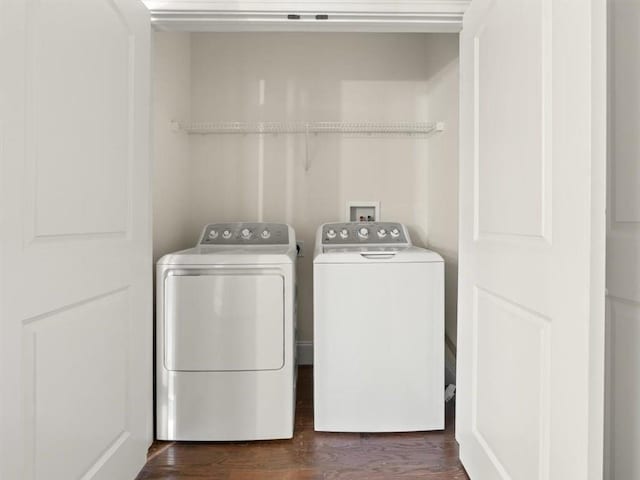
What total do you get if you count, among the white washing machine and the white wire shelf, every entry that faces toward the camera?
2

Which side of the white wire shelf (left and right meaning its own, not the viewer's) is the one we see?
front

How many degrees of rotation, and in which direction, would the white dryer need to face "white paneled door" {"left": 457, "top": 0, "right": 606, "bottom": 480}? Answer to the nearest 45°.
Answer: approximately 45° to its left

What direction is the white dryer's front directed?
toward the camera

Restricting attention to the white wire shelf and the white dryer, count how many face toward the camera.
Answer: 2

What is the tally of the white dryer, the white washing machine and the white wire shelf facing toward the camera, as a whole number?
3
